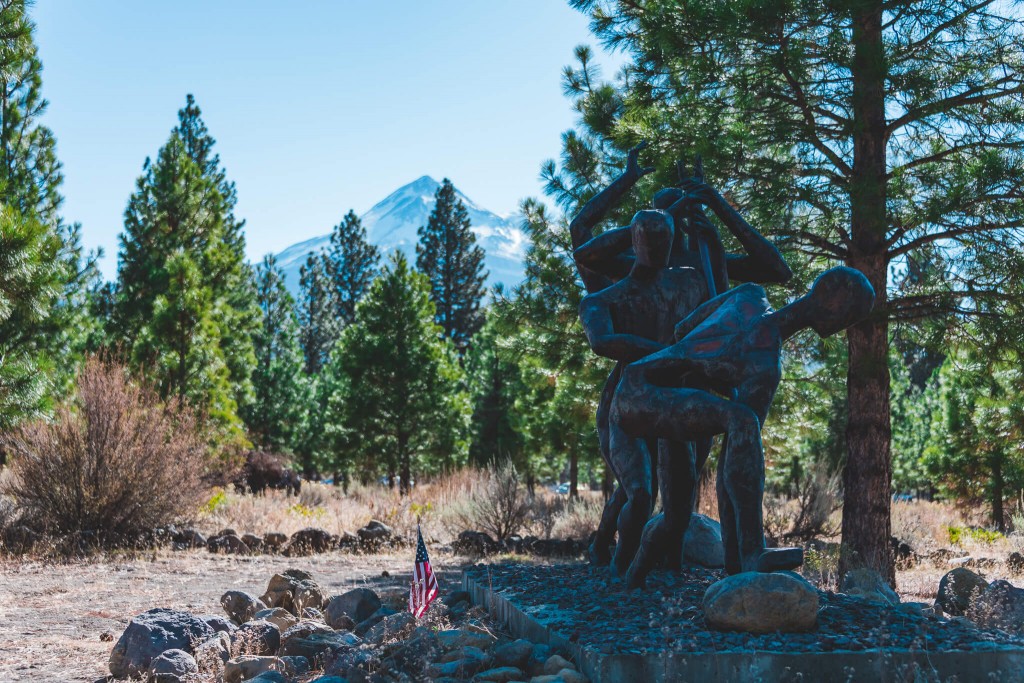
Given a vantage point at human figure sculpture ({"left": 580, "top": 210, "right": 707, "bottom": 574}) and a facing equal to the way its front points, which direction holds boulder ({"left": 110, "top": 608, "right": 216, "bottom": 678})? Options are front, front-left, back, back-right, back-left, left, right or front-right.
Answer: right

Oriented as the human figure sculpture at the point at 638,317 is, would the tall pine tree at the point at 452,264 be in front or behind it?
behind

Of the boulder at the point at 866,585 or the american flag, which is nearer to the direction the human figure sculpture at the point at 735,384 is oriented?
the boulder

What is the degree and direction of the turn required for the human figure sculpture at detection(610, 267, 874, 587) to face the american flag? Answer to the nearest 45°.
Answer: approximately 180°

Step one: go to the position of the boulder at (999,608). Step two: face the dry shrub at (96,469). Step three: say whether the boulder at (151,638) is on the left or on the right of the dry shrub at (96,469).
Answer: left

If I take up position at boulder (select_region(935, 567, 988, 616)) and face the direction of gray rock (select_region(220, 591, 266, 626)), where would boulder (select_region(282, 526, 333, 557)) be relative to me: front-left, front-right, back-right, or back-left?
front-right

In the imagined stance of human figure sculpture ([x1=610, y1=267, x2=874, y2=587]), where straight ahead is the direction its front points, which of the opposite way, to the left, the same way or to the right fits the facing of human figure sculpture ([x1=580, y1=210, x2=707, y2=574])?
to the right

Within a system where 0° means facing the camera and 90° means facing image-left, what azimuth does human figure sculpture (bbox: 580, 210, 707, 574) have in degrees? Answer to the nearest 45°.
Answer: approximately 0°

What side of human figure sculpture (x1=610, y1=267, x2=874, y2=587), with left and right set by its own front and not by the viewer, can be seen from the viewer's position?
right

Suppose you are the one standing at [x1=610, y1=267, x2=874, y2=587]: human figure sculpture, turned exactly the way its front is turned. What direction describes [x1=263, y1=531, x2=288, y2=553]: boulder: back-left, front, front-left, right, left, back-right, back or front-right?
back-left

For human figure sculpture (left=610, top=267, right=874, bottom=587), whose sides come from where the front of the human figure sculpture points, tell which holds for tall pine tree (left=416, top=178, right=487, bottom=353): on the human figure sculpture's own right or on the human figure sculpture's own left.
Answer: on the human figure sculpture's own left

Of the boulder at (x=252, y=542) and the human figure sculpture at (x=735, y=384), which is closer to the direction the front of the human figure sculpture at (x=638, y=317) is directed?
the human figure sculpture

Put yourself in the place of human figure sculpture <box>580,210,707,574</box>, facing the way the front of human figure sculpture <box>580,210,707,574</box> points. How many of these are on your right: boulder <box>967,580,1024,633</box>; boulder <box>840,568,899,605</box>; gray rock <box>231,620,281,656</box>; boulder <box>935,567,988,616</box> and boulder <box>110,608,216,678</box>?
2

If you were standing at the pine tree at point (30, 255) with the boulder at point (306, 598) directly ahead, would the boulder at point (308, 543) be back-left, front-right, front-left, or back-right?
front-left

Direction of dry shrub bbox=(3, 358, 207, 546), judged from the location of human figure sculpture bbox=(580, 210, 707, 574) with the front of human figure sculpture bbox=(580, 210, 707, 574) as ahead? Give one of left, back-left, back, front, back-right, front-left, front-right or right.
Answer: back-right

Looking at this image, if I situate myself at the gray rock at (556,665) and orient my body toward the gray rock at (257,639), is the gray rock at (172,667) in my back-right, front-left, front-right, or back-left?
front-left

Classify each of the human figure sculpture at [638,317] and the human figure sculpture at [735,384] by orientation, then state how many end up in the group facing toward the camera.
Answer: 1

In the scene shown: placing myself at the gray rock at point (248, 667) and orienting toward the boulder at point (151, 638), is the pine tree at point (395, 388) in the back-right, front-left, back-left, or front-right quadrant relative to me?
front-right
